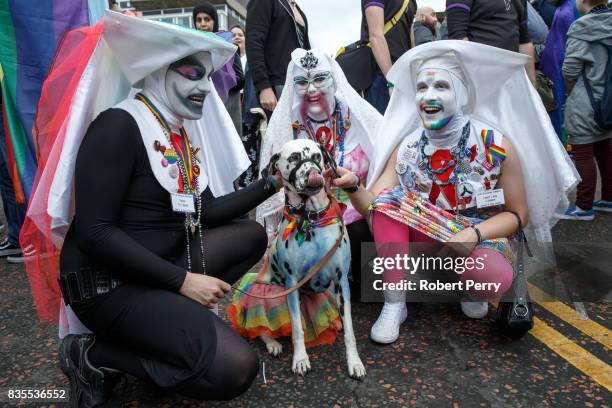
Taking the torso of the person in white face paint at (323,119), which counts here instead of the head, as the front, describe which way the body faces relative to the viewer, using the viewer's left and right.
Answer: facing the viewer

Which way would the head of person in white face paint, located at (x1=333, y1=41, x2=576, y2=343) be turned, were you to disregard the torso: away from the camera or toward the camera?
toward the camera

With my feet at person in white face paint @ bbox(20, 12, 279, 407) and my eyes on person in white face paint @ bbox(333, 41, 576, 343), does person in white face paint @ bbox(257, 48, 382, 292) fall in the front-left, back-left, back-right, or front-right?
front-left

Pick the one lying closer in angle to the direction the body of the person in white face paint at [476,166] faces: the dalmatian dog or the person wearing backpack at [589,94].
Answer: the dalmatian dog

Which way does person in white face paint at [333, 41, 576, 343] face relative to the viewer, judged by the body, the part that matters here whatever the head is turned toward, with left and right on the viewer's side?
facing the viewer and to the left of the viewer

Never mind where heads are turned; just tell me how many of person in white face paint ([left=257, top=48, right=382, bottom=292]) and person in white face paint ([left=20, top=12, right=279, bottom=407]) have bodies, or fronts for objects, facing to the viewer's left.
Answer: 0

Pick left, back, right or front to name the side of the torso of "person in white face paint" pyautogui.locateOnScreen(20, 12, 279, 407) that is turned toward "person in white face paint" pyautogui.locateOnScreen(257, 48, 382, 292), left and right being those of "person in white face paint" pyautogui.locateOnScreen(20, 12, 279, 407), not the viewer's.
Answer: left

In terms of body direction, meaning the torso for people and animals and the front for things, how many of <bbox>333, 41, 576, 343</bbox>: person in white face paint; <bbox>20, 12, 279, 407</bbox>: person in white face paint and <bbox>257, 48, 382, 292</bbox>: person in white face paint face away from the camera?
0

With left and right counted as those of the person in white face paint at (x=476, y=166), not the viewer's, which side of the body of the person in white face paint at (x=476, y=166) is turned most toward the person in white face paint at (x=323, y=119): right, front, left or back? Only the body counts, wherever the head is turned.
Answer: right

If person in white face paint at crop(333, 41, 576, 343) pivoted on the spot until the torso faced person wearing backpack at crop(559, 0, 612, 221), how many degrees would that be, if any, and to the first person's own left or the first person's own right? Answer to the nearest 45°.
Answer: approximately 180°

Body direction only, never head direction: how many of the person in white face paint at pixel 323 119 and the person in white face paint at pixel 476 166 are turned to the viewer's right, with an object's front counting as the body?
0

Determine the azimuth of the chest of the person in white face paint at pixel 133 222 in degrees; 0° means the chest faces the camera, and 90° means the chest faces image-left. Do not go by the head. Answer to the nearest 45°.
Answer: approximately 315°

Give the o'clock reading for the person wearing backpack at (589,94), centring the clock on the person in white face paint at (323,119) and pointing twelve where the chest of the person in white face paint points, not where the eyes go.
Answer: The person wearing backpack is roughly at 8 o'clock from the person in white face paint.
